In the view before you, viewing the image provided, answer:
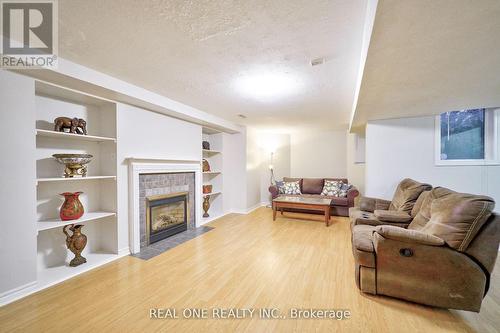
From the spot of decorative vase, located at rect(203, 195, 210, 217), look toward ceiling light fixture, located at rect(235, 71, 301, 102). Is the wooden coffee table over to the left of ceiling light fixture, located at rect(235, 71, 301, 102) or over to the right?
left

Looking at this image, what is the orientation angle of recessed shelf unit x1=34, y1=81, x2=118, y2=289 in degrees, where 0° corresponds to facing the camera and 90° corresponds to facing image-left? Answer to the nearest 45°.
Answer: approximately 315°

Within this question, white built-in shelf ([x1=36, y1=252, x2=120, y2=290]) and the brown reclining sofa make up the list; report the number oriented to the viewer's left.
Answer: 1

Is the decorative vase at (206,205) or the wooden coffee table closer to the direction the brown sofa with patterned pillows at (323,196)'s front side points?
the wooden coffee table

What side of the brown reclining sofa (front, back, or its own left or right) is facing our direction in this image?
left

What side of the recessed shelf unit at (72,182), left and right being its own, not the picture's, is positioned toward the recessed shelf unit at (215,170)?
left

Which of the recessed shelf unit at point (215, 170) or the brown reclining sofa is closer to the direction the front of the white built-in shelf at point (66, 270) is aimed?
the brown reclining sofa

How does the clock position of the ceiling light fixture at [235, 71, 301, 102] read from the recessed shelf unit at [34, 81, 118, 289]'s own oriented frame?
The ceiling light fixture is roughly at 12 o'clock from the recessed shelf unit.

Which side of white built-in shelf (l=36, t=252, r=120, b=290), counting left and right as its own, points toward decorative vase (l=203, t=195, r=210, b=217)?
left

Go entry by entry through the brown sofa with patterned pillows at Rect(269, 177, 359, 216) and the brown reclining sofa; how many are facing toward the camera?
1

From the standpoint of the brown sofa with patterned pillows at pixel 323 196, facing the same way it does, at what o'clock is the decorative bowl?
The decorative bowl is roughly at 1 o'clock from the brown sofa with patterned pillows.
